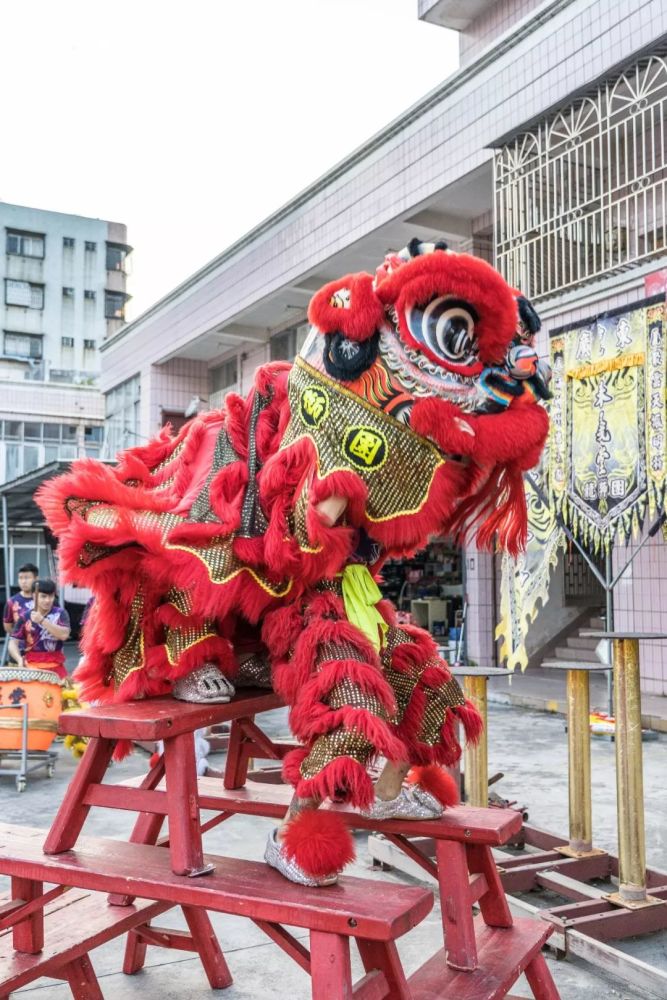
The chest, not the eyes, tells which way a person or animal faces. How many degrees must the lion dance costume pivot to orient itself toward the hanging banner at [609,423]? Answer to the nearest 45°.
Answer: approximately 90° to its left

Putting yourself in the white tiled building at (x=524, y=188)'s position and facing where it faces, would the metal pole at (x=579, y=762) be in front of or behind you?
in front

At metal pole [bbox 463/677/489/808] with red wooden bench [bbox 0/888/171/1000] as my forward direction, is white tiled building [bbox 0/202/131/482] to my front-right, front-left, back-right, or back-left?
back-right

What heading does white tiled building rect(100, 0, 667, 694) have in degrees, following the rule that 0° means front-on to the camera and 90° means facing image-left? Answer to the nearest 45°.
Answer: approximately 45°

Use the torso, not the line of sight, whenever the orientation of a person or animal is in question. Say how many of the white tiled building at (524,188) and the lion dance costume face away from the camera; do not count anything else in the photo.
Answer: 0

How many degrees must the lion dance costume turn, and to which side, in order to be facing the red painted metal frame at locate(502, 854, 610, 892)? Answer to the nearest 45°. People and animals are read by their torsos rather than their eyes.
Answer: approximately 90° to its left

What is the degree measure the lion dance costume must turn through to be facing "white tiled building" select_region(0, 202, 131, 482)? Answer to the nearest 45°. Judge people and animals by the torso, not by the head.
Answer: approximately 135° to its left

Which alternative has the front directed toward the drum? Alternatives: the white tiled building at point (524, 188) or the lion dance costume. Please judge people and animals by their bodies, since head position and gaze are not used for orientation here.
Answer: the white tiled building

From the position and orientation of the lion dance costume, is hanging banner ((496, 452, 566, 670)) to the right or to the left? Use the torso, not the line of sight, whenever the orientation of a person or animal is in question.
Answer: on its left

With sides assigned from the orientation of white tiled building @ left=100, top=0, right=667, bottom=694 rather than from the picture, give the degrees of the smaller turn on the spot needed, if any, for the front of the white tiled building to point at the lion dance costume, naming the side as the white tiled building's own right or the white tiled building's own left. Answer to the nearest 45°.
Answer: approximately 45° to the white tiled building's own left

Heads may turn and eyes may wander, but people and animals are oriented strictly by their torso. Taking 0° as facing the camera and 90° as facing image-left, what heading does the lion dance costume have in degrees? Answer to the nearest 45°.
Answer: approximately 315°

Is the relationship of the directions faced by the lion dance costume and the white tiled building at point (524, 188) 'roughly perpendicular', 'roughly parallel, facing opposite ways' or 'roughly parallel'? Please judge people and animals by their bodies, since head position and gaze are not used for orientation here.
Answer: roughly perpendicular

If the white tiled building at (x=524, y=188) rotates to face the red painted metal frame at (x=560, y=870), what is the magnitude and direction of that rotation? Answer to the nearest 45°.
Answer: approximately 45° to its left
